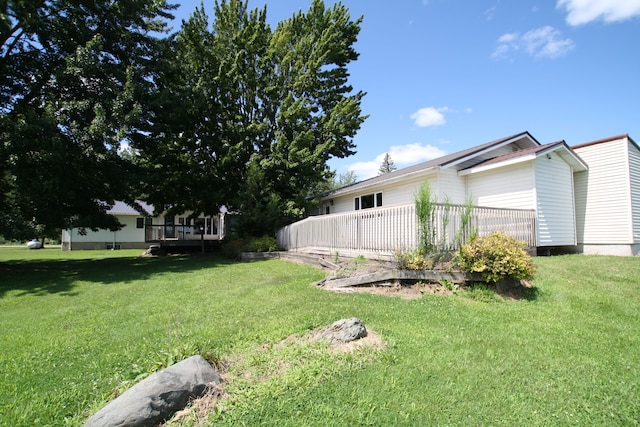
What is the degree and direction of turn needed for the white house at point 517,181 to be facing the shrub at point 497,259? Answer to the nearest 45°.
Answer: approximately 45° to its left

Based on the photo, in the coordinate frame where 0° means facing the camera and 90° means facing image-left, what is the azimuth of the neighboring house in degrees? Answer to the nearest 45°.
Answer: approximately 0°

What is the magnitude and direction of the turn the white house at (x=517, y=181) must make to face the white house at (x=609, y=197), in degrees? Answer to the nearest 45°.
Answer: approximately 135° to its left

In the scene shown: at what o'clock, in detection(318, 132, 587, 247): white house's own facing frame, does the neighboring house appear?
The neighboring house is roughly at 2 o'clock from the white house.

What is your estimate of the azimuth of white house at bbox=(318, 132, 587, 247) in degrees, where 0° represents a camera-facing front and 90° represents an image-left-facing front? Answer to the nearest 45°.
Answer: approximately 45°

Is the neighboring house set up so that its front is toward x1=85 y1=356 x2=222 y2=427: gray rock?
yes

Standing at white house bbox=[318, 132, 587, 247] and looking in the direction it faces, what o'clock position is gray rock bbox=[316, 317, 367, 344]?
The gray rock is roughly at 11 o'clock from the white house.
